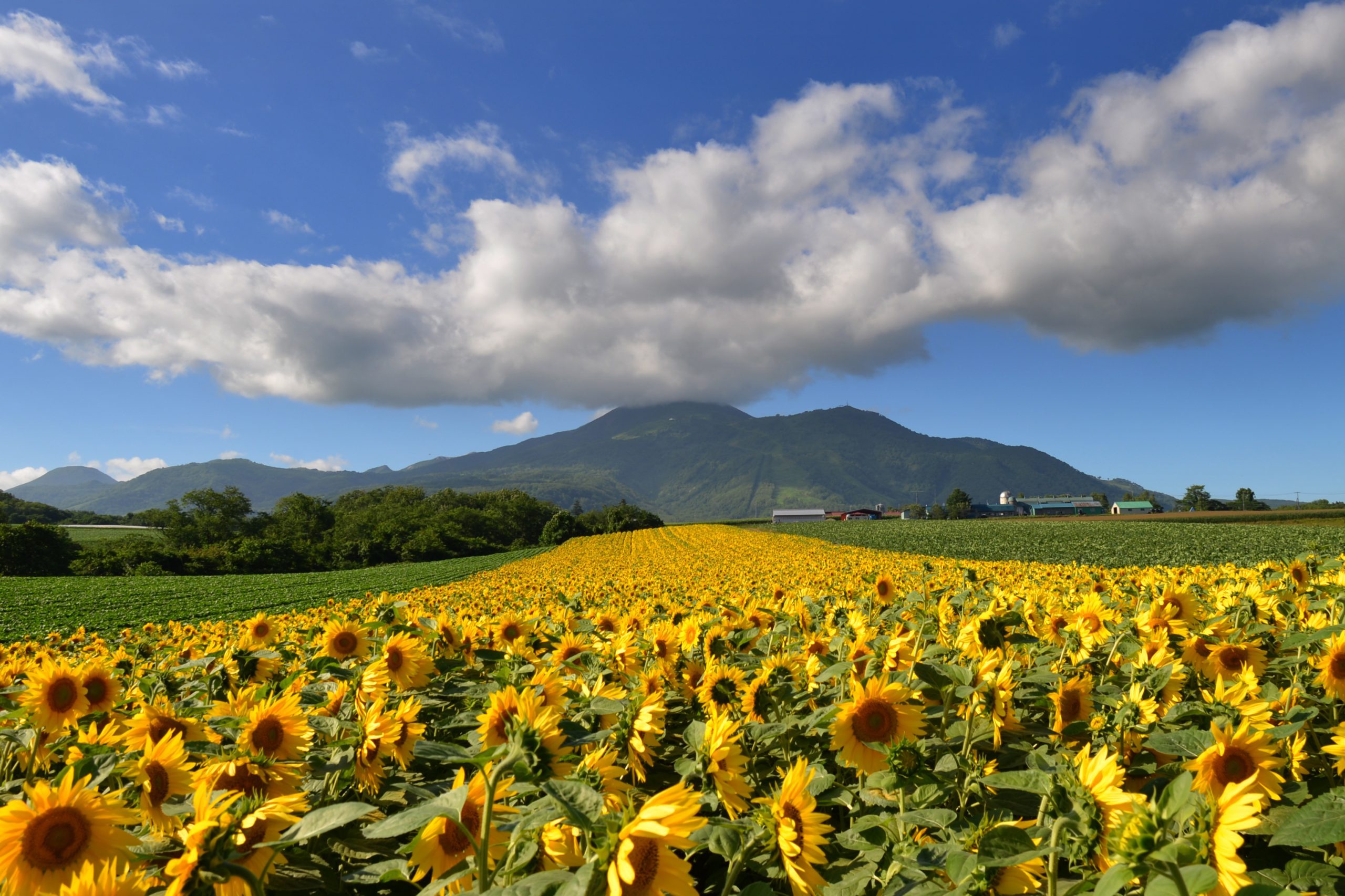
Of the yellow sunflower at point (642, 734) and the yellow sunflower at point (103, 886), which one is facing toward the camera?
the yellow sunflower at point (103, 886)

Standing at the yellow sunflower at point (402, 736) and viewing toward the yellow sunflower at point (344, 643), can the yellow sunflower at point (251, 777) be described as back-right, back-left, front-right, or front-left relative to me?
back-left

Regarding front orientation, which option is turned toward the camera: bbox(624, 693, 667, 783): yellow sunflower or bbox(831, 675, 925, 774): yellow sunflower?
bbox(831, 675, 925, 774): yellow sunflower

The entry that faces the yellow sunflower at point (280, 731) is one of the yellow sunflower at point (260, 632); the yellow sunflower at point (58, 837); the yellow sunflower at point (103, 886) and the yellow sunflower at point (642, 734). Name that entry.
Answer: the yellow sunflower at point (260, 632)

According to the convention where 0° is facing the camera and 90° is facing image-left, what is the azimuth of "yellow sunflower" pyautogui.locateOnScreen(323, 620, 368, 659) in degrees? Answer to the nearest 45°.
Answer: approximately 0°

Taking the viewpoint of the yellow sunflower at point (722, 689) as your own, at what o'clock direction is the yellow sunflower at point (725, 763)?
the yellow sunflower at point (725, 763) is roughly at 12 o'clock from the yellow sunflower at point (722, 689).

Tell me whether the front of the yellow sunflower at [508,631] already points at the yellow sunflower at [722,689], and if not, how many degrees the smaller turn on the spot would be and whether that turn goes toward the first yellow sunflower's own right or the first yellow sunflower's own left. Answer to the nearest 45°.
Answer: approximately 45° to the first yellow sunflower's own left

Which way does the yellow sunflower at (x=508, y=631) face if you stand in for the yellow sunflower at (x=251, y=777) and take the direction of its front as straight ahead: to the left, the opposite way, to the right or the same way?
the same way

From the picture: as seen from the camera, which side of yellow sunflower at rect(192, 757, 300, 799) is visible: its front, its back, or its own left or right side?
front

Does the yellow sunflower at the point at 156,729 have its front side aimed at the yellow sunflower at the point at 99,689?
no

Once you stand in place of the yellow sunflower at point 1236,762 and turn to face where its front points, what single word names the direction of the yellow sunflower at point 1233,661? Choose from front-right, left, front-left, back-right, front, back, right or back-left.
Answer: back

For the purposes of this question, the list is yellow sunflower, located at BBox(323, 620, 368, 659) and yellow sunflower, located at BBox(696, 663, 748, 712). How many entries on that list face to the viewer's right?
0

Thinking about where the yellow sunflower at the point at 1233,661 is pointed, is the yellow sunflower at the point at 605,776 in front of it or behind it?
in front

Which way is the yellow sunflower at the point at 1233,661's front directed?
toward the camera

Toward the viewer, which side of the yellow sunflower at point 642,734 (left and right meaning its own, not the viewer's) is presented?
right

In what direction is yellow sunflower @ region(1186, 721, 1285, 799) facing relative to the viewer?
toward the camera
